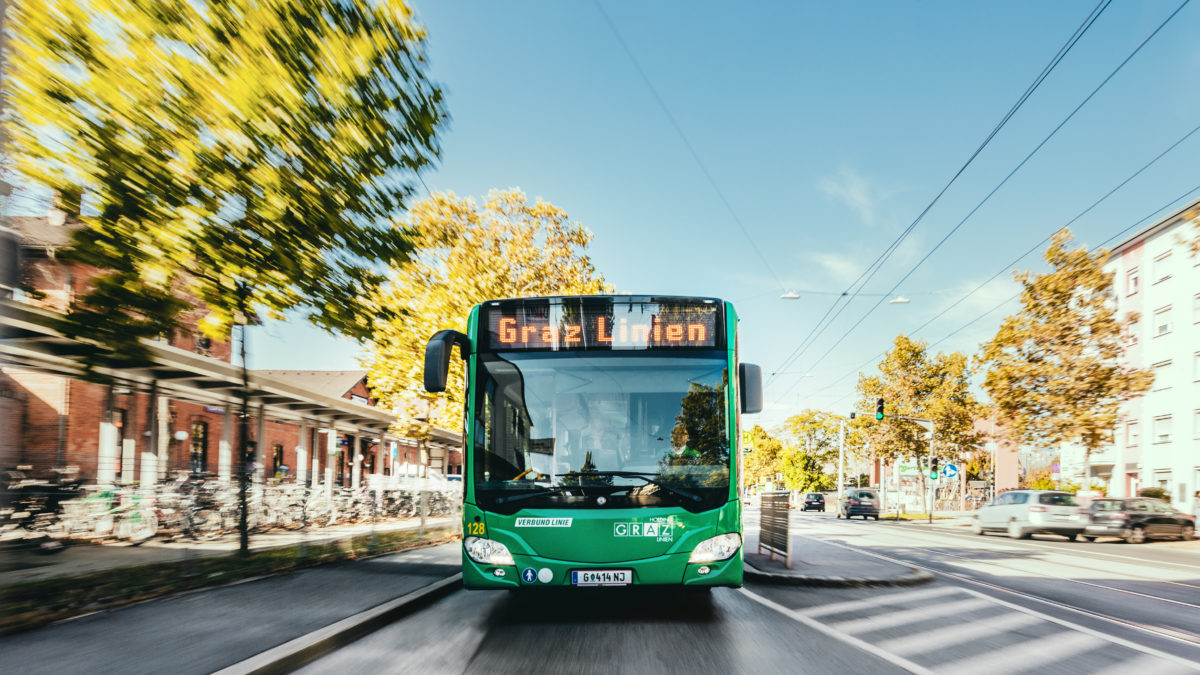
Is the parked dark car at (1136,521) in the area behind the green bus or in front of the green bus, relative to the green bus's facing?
behind

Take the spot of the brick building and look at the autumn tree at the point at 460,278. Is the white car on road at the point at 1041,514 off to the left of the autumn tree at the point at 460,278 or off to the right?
right

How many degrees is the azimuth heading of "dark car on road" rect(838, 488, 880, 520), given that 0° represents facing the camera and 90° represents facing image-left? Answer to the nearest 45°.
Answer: approximately 180°

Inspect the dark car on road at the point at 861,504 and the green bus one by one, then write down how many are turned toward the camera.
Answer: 1

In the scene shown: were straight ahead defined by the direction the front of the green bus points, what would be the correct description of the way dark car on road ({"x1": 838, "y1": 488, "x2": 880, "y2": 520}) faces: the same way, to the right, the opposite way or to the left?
the opposite way

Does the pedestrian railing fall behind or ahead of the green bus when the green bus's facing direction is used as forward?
behind

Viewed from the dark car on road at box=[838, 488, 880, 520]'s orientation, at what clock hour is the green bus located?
The green bus is roughly at 6 o'clock from the dark car on road.

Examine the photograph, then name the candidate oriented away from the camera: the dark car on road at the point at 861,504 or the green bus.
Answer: the dark car on road

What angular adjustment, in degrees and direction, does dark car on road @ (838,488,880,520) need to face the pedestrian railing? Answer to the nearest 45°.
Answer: approximately 180°

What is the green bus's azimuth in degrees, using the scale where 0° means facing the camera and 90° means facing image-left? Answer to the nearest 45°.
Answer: approximately 0°

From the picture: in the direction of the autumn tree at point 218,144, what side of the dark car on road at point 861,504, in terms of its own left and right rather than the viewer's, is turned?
back

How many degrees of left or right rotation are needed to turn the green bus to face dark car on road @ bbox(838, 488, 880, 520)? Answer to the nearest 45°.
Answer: approximately 180°
